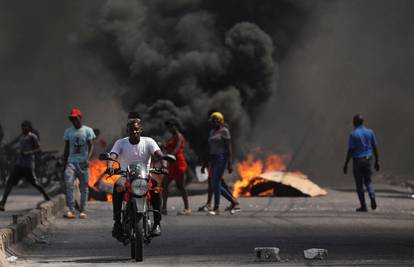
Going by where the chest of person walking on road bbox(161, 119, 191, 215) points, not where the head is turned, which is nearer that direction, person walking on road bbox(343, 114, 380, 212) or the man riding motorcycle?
the man riding motorcycle

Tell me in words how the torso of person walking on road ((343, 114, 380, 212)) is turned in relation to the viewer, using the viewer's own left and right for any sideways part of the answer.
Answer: facing away from the viewer and to the left of the viewer

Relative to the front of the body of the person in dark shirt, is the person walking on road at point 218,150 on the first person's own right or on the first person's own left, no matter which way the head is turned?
on the first person's own left
